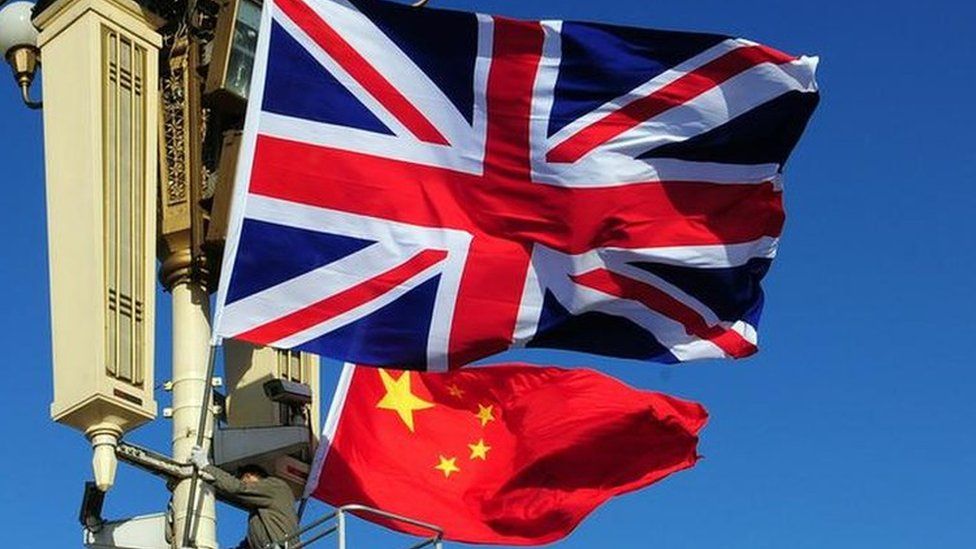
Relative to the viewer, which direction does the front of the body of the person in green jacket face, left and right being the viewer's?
facing to the left of the viewer
